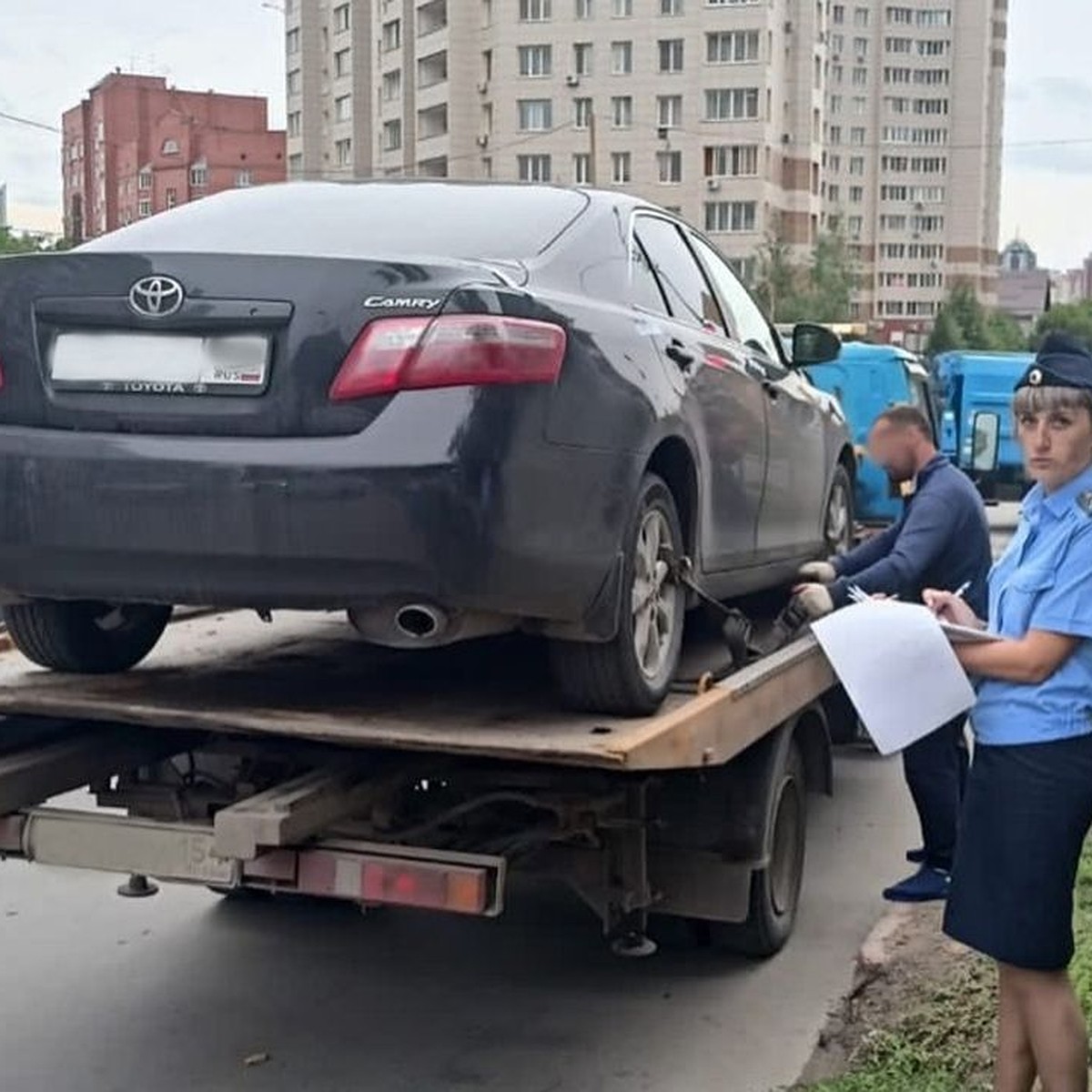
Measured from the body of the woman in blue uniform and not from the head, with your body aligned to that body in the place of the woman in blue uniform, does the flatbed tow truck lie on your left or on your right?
on your right

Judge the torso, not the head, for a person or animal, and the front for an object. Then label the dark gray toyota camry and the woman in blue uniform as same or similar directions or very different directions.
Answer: very different directions

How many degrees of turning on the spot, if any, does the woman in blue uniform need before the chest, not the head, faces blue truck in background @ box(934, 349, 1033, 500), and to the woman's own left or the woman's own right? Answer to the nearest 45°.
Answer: approximately 135° to the woman's own right

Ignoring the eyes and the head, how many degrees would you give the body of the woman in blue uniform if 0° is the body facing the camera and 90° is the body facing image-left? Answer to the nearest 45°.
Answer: approximately 45°

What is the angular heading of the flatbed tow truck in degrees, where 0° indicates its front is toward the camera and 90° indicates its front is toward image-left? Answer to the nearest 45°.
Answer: approximately 225°

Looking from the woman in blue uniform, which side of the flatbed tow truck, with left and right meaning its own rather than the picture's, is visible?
right

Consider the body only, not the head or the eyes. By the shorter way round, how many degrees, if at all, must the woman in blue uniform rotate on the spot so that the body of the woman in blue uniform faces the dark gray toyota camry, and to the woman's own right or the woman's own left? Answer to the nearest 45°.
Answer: approximately 45° to the woman's own right

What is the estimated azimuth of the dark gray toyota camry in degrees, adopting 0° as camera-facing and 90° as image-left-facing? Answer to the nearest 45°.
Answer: approximately 225°

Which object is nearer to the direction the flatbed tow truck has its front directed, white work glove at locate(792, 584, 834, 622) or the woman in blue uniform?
the white work glove
